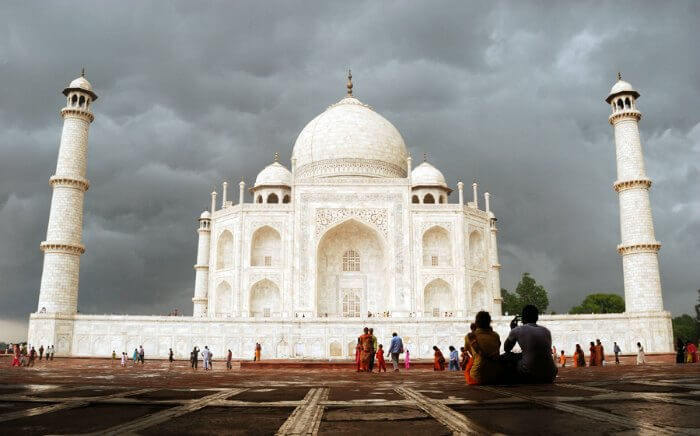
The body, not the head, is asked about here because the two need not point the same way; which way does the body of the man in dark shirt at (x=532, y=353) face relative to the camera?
away from the camera

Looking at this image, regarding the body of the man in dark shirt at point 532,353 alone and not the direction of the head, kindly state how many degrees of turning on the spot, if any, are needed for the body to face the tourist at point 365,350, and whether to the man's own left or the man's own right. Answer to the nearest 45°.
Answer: approximately 45° to the man's own left

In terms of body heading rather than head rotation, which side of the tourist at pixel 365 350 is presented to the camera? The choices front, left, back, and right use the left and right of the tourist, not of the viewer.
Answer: back

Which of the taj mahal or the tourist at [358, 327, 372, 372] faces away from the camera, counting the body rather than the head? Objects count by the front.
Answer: the tourist

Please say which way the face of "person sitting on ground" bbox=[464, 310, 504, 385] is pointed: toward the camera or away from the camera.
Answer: away from the camera

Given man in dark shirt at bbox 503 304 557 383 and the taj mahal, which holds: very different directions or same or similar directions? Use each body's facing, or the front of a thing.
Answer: very different directions

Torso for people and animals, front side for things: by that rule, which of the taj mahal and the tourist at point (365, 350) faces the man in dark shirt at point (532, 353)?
the taj mahal

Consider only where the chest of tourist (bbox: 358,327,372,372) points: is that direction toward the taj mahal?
yes

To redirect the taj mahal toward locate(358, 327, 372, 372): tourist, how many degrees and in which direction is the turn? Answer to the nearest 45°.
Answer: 0° — it already faces them

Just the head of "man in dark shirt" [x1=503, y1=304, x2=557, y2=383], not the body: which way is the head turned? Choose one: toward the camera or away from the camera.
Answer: away from the camera

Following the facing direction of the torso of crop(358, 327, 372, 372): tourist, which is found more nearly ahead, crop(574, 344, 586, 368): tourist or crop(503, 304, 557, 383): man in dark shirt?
the tourist

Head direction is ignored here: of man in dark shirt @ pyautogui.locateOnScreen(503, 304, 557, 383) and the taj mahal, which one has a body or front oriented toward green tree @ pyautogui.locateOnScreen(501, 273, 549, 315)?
the man in dark shirt
